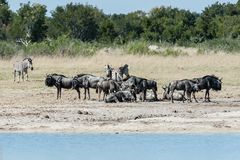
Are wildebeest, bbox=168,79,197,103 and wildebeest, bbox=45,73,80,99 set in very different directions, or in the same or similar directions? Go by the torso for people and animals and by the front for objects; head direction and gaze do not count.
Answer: very different directions

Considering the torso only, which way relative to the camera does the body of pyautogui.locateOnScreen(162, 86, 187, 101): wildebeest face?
to the viewer's left

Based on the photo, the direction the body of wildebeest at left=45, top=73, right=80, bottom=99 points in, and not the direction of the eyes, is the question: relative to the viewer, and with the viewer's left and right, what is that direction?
facing to the left of the viewer

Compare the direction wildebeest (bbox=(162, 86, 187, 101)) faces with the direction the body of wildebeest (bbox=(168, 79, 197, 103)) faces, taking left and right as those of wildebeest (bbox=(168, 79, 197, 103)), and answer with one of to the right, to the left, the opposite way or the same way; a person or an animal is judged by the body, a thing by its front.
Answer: the opposite way

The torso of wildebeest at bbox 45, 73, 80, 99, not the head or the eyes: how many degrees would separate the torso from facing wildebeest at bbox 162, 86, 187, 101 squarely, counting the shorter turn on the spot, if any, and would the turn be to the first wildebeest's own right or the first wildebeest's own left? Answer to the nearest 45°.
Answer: approximately 180°

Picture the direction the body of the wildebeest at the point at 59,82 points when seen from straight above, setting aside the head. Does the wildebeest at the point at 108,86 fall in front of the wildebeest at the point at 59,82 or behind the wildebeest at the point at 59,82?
behind
